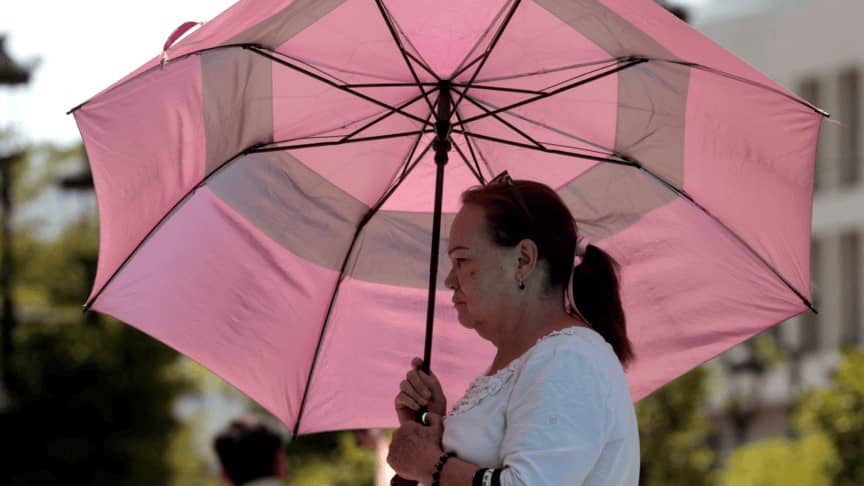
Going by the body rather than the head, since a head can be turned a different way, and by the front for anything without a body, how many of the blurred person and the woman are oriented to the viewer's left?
1

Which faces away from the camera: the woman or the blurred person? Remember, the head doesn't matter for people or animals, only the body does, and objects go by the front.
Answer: the blurred person

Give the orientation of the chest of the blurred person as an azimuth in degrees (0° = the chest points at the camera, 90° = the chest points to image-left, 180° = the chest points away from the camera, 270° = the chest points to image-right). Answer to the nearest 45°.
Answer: approximately 180°

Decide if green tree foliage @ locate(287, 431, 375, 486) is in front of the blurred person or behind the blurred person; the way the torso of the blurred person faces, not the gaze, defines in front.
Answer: in front

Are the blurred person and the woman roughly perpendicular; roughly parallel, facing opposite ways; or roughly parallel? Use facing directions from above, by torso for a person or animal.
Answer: roughly perpendicular

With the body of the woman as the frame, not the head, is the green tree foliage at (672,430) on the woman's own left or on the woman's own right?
on the woman's own right

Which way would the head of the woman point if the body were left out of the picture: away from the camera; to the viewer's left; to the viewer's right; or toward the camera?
to the viewer's left

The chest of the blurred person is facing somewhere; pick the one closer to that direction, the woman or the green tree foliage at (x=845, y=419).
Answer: the green tree foliage

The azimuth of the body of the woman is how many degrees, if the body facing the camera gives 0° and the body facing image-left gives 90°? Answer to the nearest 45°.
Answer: approximately 90°

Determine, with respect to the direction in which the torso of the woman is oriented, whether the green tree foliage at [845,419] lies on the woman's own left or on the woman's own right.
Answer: on the woman's own right
